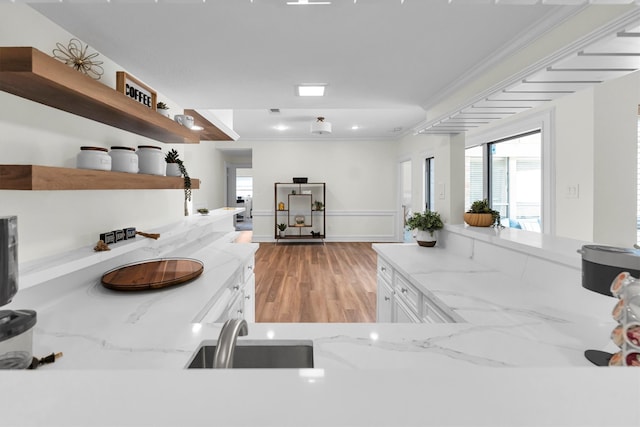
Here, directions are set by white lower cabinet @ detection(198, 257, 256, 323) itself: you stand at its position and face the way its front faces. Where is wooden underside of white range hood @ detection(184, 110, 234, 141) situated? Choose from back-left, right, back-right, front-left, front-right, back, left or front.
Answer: left

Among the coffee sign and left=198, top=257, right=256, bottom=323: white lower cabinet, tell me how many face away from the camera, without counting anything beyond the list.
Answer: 0

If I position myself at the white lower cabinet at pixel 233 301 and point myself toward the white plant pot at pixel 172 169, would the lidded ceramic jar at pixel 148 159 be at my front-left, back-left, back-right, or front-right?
front-left

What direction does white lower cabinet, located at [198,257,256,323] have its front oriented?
to the viewer's right

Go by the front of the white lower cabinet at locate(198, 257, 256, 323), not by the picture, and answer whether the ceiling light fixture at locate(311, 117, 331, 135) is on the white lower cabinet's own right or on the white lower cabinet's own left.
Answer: on the white lower cabinet's own left

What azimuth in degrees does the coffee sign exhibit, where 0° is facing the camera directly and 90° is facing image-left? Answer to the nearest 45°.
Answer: approximately 315°

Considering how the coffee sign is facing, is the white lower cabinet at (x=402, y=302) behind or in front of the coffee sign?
in front
